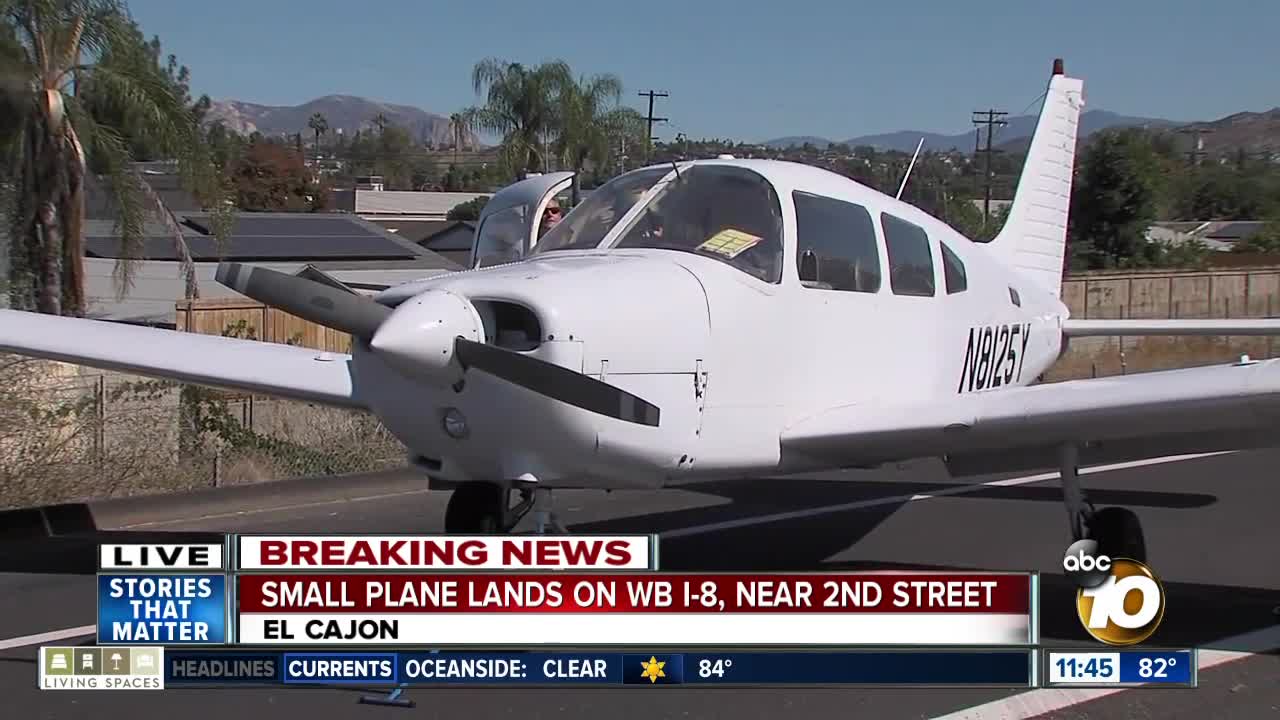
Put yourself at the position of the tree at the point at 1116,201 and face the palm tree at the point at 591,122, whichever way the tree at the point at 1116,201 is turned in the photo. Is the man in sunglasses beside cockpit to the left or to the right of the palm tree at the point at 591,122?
left

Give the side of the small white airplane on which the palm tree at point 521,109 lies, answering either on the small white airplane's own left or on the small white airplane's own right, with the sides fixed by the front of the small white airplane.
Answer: on the small white airplane's own right

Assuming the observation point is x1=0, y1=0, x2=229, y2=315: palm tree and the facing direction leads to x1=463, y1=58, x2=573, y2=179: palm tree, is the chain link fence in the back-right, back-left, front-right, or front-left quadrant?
back-right

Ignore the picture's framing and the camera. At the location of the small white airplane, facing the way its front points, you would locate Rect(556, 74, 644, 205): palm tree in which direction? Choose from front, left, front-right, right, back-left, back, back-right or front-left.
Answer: back-right

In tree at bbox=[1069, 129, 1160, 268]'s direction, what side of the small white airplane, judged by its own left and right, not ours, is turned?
back

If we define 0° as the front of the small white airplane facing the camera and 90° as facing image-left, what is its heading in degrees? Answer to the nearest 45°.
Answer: approximately 45°

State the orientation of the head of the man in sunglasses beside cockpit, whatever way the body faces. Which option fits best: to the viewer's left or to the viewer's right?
to the viewer's left

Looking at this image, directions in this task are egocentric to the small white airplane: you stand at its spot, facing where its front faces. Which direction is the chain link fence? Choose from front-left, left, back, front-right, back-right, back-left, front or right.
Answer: right

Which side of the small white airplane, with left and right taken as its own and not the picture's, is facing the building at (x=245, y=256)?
right

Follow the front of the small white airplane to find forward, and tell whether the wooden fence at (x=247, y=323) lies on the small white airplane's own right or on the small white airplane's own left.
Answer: on the small white airplane's own right

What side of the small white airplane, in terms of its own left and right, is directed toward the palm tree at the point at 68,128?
right
